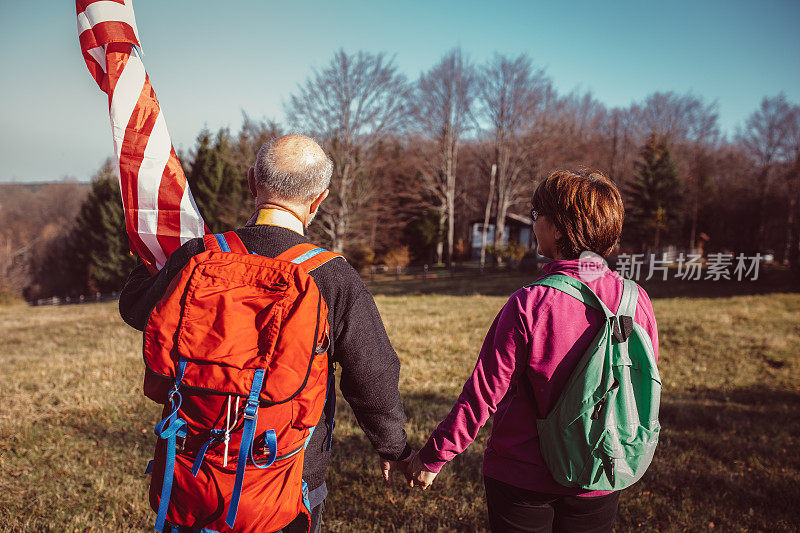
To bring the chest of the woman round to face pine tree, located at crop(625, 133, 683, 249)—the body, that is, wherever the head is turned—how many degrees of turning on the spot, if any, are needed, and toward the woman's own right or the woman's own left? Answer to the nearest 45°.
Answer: approximately 45° to the woman's own right

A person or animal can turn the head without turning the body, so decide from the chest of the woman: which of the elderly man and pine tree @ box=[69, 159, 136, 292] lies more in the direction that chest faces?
the pine tree

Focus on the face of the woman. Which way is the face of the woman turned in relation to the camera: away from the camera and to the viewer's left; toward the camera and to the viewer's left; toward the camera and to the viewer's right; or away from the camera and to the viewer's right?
away from the camera and to the viewer's left

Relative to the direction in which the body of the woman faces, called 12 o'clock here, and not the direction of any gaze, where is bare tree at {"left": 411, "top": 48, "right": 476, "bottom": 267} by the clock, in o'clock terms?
The bare tree is roughly at 1 o'clock from the woman.

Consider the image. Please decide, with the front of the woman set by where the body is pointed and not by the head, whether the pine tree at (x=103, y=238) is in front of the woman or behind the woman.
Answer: in front

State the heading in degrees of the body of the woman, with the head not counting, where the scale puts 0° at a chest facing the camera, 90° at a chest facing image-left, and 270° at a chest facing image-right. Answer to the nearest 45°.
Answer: approximately 135°

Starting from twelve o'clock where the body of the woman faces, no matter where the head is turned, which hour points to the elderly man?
The elderly man is roughly at 10 o'clock from the woman.

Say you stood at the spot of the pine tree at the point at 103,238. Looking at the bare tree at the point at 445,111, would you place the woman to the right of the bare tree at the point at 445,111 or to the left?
right
